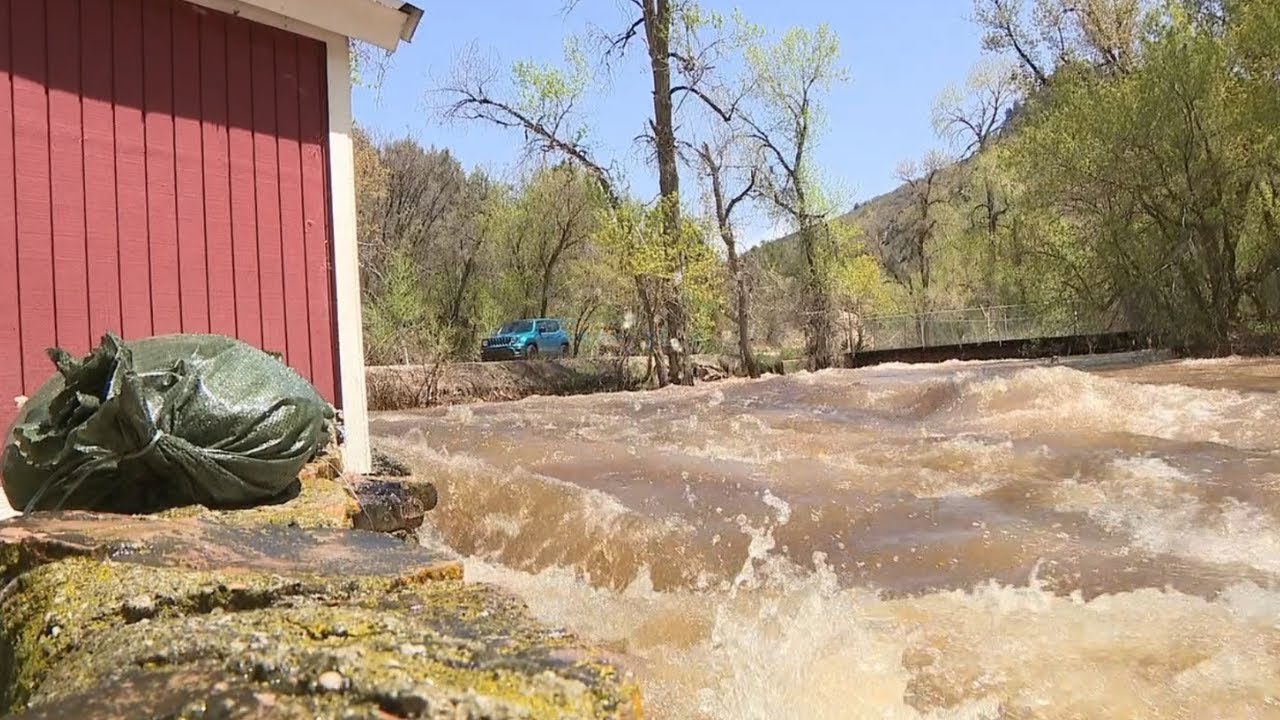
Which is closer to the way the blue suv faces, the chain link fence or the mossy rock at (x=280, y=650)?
the mossy rock

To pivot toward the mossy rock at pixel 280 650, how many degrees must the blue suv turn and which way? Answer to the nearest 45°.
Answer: approximately 45° to its left

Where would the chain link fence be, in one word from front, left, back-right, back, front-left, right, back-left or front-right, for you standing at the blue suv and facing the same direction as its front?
back-left

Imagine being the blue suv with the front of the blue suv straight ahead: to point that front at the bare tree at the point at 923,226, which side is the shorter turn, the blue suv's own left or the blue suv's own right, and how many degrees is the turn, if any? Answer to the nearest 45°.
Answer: approximately 180°

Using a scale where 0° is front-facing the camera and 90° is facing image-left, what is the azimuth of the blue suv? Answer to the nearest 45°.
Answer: approximately 45°
